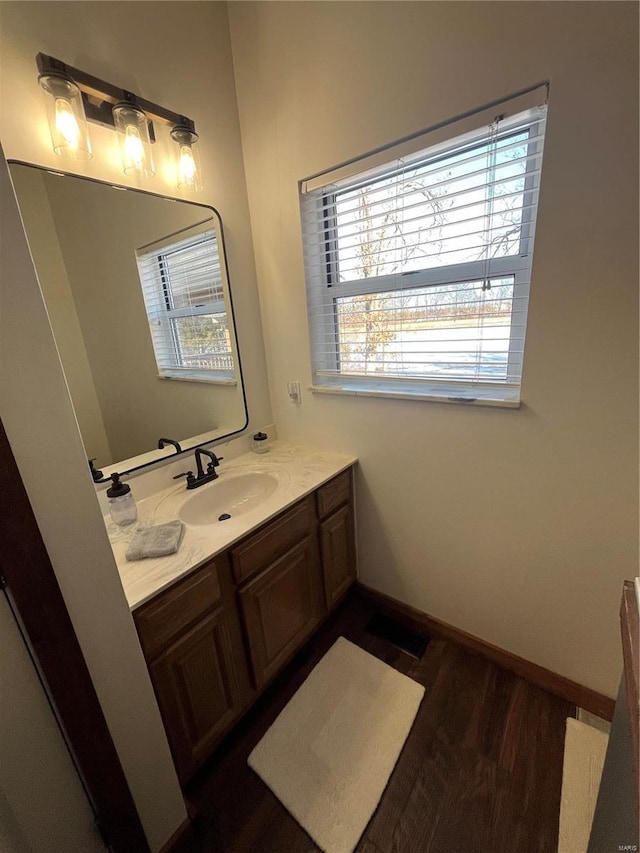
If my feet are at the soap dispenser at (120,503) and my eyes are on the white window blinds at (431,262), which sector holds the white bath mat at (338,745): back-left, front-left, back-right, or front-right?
front-right

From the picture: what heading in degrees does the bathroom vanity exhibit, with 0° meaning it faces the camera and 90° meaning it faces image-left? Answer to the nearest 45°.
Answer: approximately 315°

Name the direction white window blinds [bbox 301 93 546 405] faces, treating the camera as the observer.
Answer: facing the viewer and to the left of the viewer

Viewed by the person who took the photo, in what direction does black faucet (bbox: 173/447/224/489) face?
facing the viewer and to the right of the viewer

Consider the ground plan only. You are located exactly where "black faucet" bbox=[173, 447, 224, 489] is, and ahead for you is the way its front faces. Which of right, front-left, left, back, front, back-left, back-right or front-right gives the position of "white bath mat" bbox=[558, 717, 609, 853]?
front

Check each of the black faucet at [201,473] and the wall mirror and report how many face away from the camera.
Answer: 0

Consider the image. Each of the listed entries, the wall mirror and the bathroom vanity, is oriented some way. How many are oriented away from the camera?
0

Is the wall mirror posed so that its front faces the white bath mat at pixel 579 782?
yes
